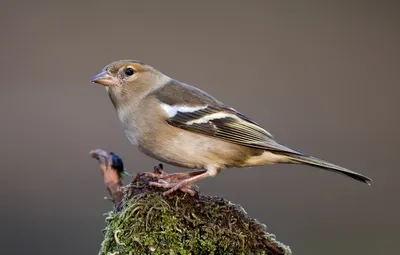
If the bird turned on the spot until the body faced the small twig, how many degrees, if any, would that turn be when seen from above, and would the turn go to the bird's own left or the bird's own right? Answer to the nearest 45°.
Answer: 0° — it already faces it

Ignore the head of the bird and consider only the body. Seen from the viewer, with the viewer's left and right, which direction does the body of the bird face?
facing to the left of the viewer
